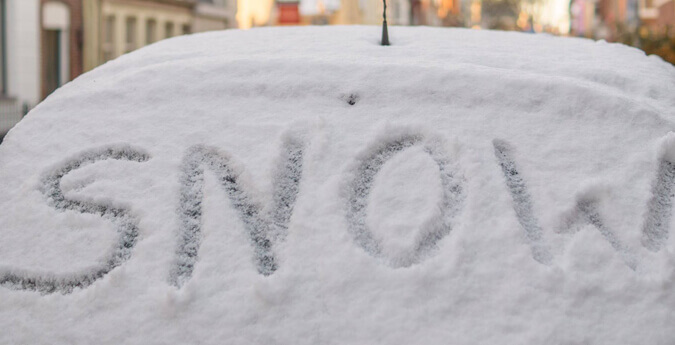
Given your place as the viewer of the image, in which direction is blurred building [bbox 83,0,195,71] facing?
facing the viewer and to the right of the viewer
